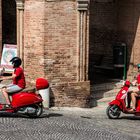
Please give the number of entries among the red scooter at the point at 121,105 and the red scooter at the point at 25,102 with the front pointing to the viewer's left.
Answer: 2

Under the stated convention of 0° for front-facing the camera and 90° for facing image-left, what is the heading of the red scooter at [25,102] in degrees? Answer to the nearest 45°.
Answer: approximately 90°

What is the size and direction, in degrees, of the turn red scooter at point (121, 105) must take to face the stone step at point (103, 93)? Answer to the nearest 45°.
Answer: approximately 90° to its right

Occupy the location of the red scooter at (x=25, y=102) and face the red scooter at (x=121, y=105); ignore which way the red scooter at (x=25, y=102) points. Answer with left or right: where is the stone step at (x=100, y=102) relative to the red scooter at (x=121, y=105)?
left

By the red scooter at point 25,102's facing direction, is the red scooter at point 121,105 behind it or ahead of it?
behind

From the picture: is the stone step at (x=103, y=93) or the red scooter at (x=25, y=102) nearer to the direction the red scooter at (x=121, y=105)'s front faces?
the red scooter

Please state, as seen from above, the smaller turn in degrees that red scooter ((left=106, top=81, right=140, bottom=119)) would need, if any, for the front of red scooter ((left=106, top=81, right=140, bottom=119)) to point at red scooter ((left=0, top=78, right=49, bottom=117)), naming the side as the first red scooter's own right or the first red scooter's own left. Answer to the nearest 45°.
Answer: approximately 45° to the first red scooter's own left

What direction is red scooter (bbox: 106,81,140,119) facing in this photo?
to the viewer's left
